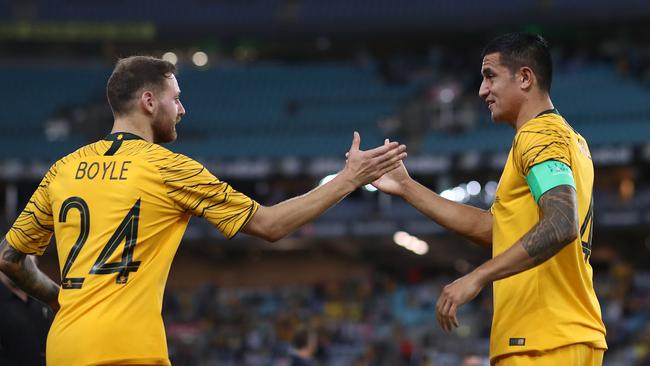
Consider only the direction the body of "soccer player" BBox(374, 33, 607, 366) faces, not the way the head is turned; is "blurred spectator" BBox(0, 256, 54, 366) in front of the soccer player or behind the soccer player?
in front

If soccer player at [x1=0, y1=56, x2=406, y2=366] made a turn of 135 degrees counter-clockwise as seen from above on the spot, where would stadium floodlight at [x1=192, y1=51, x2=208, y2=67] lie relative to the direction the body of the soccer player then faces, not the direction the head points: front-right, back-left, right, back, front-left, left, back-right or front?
right

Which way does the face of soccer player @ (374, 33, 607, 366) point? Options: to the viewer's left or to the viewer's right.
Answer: to the viewer's left

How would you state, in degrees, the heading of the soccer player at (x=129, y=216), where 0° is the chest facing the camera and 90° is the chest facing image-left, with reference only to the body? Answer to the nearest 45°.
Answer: approximately 225°

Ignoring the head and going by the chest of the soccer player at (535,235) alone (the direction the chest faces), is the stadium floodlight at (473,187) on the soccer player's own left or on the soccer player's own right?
on the soccer player's own right

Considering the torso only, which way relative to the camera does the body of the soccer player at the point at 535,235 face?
to the viewer's left

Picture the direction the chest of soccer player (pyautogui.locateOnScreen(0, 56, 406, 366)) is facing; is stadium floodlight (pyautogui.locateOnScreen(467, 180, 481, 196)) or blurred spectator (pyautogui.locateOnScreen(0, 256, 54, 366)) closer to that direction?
the stadium floodlight

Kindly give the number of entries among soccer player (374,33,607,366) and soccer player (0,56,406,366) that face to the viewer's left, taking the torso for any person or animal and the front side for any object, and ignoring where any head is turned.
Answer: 1

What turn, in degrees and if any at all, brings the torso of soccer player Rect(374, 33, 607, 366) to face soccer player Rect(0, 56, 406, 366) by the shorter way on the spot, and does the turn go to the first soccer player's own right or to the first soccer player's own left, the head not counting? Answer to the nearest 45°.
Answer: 0° — they already face them

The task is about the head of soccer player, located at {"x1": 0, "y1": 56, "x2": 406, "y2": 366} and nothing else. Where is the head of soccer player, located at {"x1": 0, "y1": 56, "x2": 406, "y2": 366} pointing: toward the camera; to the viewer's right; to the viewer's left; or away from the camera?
to the viewer's right

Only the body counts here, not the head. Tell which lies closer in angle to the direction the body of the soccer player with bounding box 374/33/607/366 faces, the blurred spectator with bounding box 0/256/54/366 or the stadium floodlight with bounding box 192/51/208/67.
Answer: the blurred spectator
